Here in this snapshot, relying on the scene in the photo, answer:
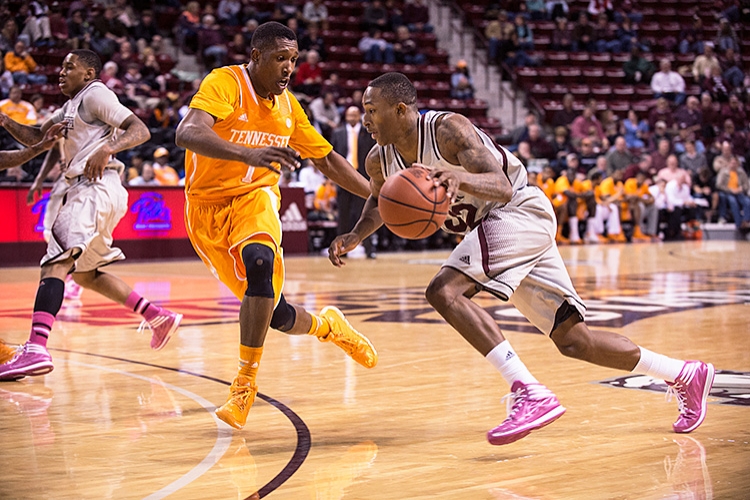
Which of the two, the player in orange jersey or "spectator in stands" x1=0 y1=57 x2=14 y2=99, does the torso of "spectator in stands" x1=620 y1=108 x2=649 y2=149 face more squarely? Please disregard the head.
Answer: the player in orange jersey

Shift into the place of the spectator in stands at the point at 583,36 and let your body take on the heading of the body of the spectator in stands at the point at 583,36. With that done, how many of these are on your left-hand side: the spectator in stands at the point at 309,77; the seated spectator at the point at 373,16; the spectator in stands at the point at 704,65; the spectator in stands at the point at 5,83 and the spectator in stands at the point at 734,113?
2

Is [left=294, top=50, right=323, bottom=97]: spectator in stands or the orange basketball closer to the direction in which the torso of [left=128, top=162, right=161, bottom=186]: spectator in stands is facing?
the orange basketball

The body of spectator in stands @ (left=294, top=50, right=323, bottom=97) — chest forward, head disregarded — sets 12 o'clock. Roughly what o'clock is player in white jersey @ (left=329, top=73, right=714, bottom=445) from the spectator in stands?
The player in white jersey is roughly at 12 o'clock from the spectator in stands.

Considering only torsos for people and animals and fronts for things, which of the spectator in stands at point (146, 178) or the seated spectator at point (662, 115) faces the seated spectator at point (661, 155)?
the seated spectator at point (662, 115)

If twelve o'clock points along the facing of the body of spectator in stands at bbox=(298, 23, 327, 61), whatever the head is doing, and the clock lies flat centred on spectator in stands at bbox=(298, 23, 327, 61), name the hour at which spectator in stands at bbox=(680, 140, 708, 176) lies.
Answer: spectator in stands at bbox=(680, 140, 708, 176) is roughly at 9 o'clock from spectator in stands at bbox=(298, 23, 327, 61).

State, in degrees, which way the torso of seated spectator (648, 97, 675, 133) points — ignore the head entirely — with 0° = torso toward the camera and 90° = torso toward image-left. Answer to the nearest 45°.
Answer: approximately 0°

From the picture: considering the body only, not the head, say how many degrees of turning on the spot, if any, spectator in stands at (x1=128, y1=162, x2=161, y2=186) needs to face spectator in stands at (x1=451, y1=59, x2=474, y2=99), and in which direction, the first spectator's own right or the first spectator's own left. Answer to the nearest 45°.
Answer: approximately 135° to the first spectator's own left

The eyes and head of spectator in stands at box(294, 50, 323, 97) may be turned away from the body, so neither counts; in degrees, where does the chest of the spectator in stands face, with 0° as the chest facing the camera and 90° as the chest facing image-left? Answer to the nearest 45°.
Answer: approximately 0°
